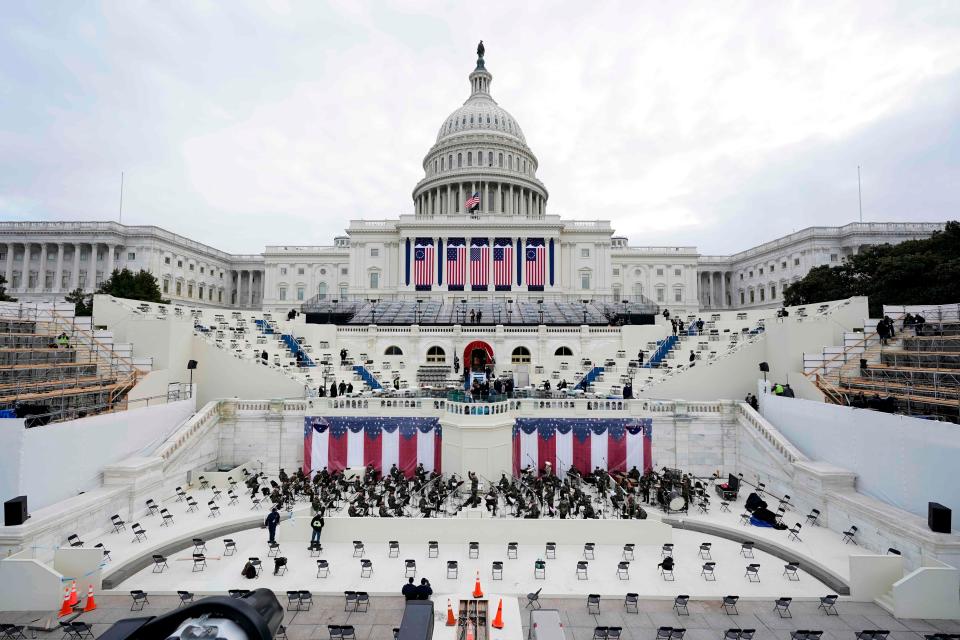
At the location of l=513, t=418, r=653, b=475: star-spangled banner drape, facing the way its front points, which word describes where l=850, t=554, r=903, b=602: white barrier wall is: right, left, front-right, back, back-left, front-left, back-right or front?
front-left

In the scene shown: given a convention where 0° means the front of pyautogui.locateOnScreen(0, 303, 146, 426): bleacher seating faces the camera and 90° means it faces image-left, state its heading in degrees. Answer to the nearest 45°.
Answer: approximately 315°

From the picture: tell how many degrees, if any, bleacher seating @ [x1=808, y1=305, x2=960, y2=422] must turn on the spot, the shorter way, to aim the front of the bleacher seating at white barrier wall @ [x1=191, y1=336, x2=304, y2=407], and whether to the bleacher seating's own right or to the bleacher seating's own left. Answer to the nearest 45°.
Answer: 0° — it already faces it

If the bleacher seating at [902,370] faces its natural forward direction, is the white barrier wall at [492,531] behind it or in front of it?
in front

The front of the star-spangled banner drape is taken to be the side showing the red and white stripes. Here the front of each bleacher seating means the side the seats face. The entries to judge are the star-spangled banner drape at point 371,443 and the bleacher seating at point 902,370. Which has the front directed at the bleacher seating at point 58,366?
the bleacher seating at point 902,370

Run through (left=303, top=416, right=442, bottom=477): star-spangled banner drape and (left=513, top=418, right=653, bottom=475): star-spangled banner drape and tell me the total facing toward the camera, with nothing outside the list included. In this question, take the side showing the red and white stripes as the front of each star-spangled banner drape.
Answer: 2

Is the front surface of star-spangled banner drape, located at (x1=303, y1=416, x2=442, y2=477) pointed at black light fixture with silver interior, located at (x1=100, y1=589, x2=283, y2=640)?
yes

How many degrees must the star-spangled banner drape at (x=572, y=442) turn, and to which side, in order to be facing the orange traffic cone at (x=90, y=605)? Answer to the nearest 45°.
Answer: approximately 45° to its right

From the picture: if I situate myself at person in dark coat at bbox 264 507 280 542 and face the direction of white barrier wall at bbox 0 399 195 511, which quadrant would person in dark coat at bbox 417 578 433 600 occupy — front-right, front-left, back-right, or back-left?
back-left

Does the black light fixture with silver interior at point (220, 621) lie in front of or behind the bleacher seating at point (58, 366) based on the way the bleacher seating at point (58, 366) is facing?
in front

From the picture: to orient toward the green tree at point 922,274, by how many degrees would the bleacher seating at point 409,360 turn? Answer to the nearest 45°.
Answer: approximately 90° to its left

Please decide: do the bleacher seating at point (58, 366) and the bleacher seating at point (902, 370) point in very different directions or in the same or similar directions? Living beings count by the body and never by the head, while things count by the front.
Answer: very different directions

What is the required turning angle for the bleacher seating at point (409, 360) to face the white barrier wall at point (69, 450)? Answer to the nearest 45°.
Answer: approximately 45° to its right

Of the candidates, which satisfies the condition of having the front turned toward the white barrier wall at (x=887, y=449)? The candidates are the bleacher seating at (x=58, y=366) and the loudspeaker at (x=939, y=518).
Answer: the bleacher seating
